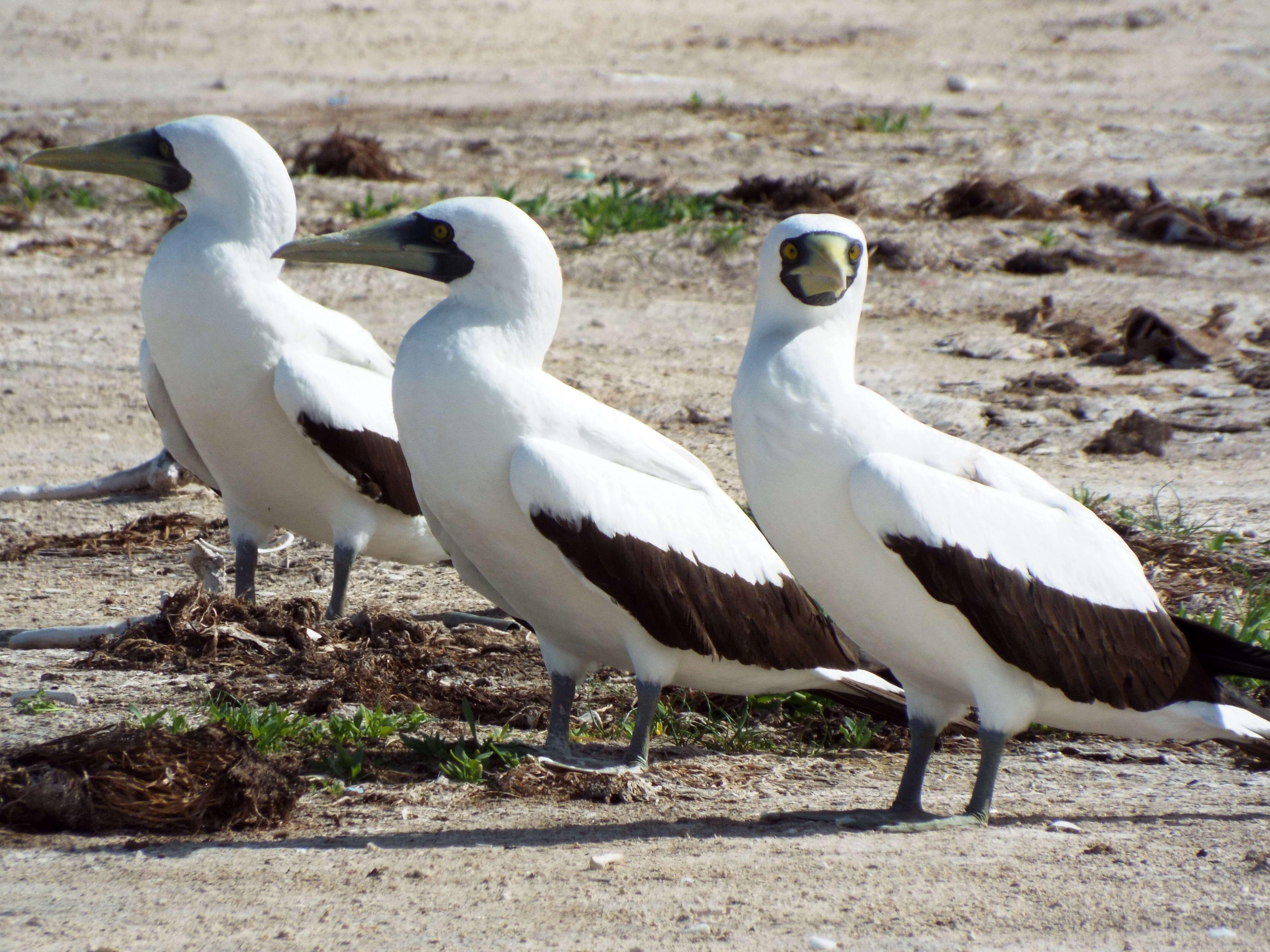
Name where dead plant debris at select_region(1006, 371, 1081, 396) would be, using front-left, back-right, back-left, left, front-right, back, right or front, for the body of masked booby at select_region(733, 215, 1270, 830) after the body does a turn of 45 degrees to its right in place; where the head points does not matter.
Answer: front-right

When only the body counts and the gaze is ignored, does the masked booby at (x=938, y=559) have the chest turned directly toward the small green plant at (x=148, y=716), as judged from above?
yes

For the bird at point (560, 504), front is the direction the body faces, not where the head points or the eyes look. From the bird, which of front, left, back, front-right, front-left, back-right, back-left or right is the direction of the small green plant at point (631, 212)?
right

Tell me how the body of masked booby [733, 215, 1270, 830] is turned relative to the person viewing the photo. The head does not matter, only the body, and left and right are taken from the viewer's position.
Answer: facing to the left of the viewer

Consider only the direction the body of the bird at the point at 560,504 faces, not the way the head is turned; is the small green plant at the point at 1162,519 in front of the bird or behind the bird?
behind

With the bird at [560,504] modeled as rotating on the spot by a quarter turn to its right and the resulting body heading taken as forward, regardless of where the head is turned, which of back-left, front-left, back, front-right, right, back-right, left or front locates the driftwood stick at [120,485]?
front-left

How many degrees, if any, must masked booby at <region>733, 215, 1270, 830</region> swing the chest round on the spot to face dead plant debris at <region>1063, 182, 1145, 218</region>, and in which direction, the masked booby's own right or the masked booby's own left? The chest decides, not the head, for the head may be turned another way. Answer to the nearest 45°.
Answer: approximately 90° to the masked booby's own right

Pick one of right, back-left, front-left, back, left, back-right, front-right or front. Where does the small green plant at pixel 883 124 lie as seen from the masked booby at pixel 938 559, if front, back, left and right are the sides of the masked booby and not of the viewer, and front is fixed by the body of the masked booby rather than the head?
right

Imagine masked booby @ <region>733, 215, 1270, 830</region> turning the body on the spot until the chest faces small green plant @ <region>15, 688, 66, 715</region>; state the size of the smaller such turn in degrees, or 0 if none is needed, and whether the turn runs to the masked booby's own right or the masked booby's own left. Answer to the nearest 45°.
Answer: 0° — it already faces it

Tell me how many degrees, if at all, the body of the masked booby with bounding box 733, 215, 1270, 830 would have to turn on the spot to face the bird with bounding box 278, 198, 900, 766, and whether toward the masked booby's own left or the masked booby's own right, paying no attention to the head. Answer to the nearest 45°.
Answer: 0° — it already faces it

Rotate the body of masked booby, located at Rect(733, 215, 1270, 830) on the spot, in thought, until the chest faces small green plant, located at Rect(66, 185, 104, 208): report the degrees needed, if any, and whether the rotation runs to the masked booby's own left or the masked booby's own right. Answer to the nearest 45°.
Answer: approximately 45° to the masked booby's own right

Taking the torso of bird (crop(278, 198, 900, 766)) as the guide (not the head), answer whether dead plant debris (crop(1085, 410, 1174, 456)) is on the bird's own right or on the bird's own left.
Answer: on the bird's own right

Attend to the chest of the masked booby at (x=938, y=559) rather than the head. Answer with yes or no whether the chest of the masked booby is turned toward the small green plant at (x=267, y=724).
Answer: yes

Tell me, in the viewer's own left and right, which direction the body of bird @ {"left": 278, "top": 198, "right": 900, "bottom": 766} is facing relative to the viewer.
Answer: facing to the left of the viewer

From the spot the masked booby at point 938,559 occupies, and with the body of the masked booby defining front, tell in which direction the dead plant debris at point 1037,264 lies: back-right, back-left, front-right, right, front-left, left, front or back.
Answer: right

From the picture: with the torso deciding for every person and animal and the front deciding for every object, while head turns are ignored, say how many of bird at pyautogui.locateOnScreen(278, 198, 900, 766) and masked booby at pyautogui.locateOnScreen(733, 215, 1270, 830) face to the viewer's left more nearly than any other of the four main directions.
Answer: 2
